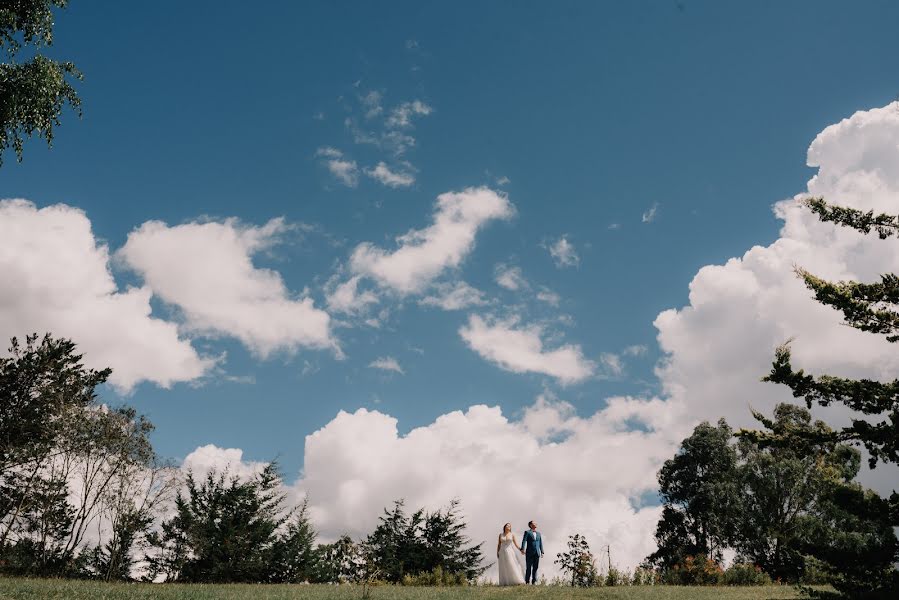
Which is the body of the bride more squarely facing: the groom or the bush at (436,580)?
the groom

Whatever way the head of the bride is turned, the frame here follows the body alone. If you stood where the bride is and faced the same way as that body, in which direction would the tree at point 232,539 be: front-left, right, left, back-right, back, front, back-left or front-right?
back-right

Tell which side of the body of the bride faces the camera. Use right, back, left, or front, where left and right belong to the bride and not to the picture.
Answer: front

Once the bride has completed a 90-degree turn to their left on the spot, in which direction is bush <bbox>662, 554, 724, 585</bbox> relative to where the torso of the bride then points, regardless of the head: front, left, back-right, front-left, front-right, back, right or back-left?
front-left

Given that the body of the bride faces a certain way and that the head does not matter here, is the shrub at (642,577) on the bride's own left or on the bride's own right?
on the bride's own left

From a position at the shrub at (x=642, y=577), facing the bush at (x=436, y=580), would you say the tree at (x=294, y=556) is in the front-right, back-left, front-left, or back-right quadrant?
front-right

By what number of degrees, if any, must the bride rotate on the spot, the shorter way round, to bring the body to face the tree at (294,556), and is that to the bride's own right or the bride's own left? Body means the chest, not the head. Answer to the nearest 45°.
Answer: approximately 135° to the bride's own right

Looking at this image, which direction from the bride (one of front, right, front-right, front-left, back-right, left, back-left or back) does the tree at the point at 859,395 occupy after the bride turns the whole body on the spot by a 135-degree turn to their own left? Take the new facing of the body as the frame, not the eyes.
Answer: right

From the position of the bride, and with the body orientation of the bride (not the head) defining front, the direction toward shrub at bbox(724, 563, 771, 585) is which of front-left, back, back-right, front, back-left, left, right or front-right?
back-left

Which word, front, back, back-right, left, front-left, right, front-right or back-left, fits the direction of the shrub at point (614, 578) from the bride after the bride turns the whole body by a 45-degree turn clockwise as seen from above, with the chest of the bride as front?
back
